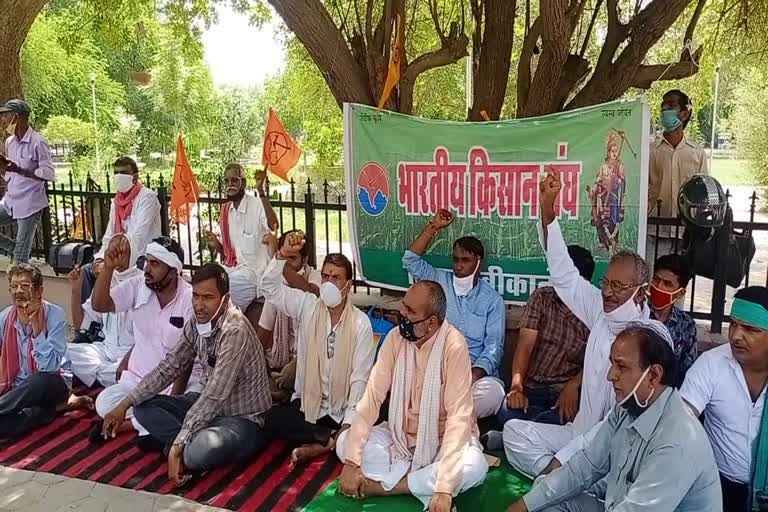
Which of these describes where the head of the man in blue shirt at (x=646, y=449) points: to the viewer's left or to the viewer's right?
to the viewer's left

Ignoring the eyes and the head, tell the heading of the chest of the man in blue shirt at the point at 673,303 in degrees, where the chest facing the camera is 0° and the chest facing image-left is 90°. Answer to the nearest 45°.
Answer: approximately 45°

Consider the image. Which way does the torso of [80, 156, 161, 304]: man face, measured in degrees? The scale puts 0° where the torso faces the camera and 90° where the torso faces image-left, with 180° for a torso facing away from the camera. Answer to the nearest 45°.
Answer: approximately 45°

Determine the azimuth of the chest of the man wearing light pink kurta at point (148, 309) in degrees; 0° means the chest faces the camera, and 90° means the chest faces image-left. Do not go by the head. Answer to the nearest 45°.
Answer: approximately 45°

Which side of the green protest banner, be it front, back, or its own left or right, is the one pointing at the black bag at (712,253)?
left

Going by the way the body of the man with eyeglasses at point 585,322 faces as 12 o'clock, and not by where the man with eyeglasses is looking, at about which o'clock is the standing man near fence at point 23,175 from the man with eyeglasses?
The standing man near fence is roughly at 2 o'clock from the man with eyeglasses.

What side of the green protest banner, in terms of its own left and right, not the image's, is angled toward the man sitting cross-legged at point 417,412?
front

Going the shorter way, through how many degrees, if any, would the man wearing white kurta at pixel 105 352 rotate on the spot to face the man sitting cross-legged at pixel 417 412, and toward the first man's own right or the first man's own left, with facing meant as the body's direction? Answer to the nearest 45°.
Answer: approximately 90° to the first man's own left

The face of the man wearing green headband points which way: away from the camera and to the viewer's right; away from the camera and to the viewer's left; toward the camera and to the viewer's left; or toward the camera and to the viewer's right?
toward the camera and to the viewer's left

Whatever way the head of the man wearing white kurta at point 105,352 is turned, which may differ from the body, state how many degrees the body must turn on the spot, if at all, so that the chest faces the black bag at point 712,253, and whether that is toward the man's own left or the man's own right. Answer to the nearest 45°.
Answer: approximately 90° to the man's own left
